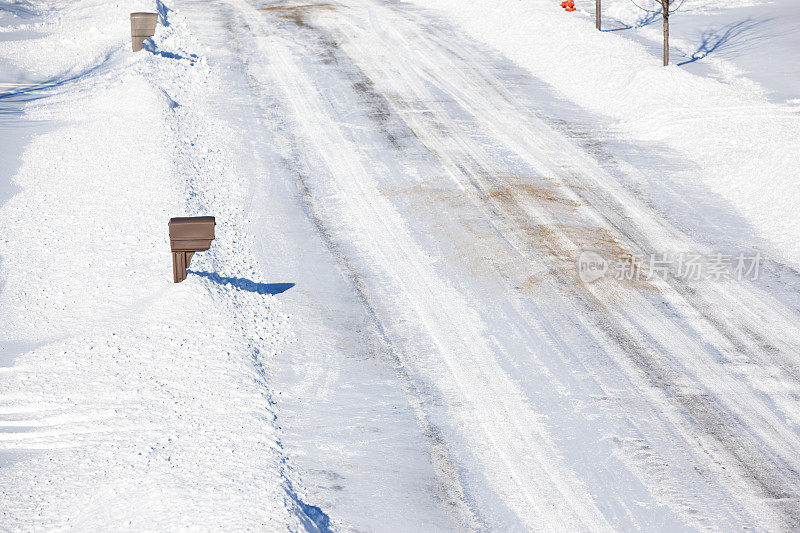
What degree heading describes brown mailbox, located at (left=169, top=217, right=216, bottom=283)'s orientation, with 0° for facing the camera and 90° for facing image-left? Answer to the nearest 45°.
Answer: approximately 270°
